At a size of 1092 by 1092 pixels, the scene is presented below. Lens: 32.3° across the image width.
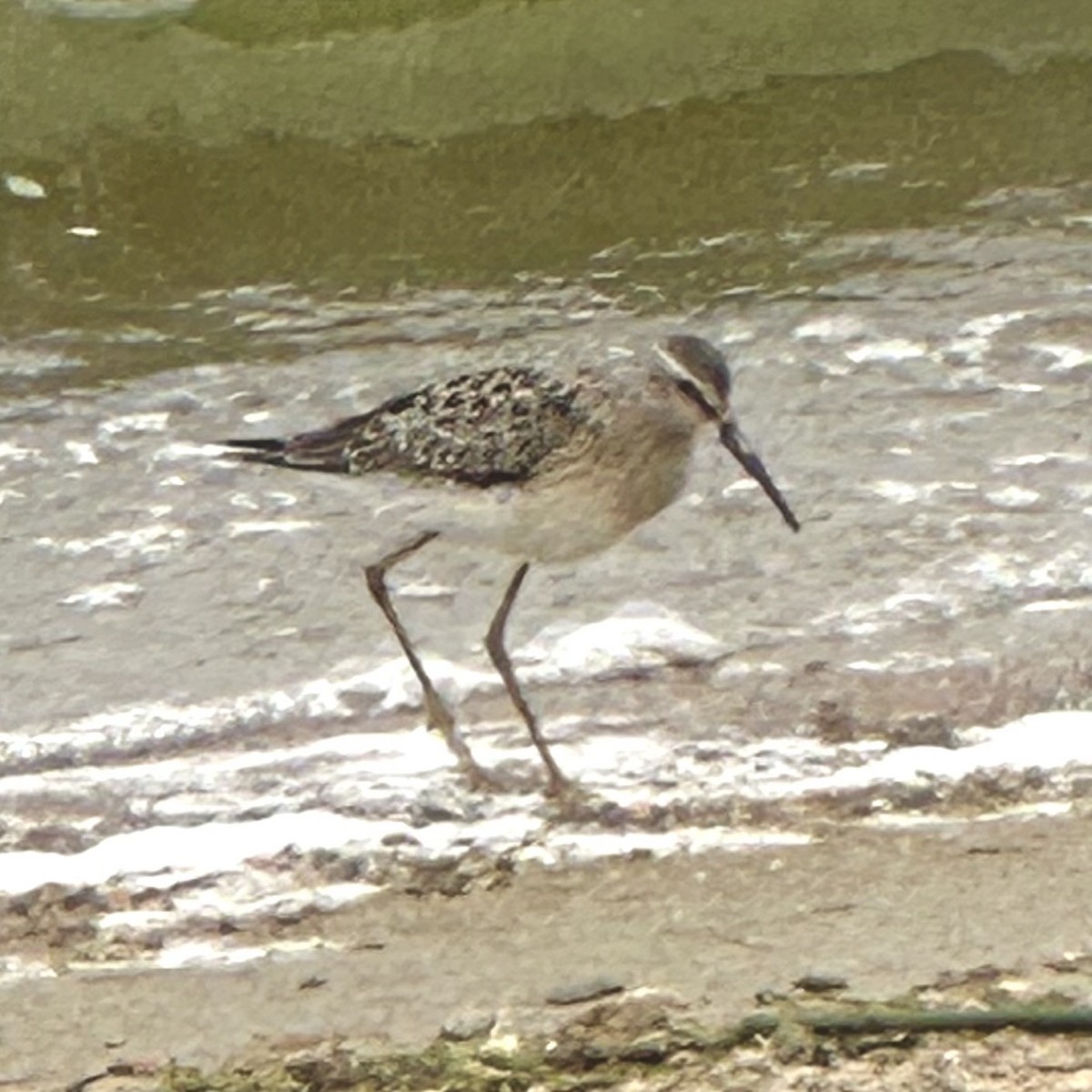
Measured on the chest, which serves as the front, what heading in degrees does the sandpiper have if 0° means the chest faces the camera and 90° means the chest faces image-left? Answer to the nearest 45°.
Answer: approximately 270°
